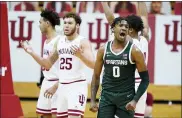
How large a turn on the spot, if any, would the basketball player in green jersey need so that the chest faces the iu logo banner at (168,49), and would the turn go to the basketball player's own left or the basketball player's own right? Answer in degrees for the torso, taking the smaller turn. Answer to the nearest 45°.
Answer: approximately 180°

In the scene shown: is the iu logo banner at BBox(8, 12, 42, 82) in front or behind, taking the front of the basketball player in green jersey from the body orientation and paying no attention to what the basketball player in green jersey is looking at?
behind

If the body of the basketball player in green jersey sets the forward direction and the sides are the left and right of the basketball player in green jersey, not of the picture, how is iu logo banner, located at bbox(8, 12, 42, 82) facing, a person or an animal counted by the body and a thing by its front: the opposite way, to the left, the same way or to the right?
the same way

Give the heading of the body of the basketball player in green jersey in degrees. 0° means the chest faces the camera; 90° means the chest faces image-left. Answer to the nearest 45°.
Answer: approximately 0°

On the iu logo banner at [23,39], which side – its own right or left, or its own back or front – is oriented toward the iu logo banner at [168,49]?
left

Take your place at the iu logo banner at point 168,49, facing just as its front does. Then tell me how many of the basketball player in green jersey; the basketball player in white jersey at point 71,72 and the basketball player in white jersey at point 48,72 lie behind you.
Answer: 0

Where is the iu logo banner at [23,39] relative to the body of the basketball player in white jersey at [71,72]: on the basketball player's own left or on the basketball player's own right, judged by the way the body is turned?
on the basketball player's own right

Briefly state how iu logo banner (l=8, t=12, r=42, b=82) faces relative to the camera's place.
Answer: facing the viewer

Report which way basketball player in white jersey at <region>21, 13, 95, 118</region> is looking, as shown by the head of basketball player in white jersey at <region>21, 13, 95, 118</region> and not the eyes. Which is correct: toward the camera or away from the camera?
toward the camera

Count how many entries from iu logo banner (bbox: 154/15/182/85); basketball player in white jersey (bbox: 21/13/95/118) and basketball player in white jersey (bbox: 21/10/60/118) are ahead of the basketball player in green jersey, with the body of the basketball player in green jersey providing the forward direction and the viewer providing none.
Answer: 0

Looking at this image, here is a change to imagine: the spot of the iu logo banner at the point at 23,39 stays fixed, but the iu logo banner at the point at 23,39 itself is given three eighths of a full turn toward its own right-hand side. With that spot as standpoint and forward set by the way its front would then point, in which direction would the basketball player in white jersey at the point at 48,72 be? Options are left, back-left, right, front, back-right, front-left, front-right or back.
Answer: back-left

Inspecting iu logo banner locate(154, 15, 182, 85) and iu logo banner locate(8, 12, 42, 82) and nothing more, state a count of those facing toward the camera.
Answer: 2

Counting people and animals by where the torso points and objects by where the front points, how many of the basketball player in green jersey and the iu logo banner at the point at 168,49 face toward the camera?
2
